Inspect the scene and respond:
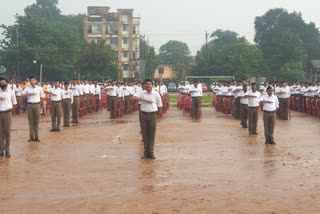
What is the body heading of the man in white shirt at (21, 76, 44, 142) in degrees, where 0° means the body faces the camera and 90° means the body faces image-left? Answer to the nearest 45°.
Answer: approximately 0°

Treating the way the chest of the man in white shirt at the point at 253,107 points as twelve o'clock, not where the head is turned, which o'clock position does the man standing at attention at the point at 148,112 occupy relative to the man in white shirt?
The man standing at attention is roughly at 1 o'clock from the man in white shirt.

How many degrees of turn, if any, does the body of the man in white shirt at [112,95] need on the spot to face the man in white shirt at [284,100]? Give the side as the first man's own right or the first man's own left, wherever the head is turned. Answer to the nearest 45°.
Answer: approximately 90° to the first man's own left

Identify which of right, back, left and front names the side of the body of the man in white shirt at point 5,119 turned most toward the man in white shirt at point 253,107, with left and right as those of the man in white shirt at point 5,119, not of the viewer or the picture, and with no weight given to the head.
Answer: left

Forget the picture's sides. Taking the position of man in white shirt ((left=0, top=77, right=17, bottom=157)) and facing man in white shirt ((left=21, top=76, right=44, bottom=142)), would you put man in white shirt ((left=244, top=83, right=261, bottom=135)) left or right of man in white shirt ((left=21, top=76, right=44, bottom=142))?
right

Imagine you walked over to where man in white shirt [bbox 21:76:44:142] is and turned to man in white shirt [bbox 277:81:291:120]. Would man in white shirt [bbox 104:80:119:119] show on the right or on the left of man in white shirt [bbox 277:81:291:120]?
left

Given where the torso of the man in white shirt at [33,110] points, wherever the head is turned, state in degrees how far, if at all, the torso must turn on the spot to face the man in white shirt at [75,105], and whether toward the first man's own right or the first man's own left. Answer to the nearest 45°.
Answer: approximately 180°
